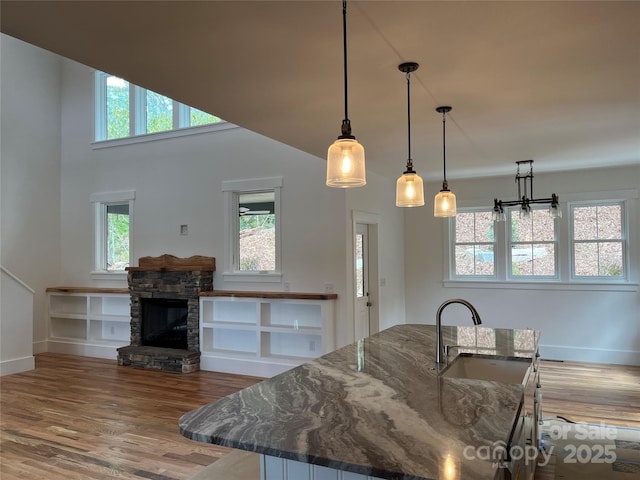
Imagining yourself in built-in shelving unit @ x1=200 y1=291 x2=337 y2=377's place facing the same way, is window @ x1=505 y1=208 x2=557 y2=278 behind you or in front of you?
behind

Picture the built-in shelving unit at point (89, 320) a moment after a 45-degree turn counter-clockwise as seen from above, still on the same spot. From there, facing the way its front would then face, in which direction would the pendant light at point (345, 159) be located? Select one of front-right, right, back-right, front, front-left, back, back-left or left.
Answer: front

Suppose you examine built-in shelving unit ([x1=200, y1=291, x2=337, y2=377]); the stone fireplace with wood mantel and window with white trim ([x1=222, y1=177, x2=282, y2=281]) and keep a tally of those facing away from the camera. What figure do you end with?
0

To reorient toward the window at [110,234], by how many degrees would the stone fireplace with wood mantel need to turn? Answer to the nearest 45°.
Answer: approximately 90° to its right

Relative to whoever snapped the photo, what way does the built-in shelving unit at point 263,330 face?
facing the viewer and to the left of the viewer

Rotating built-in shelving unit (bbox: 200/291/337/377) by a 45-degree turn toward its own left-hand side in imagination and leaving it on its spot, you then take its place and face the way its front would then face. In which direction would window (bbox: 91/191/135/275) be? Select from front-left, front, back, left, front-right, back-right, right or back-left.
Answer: back-right

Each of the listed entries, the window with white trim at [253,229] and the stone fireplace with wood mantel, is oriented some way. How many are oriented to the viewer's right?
0

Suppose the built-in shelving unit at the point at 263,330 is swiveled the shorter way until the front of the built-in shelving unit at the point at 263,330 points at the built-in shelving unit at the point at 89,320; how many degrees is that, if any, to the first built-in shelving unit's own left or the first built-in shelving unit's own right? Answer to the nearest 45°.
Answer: approximately 90° to the first built-in shelving unit's own right

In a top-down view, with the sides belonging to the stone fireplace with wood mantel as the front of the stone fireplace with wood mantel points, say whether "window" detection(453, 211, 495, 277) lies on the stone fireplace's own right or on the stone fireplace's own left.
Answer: on the stone fireplace's own left

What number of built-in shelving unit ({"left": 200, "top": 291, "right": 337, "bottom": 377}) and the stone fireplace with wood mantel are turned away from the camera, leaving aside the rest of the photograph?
0
